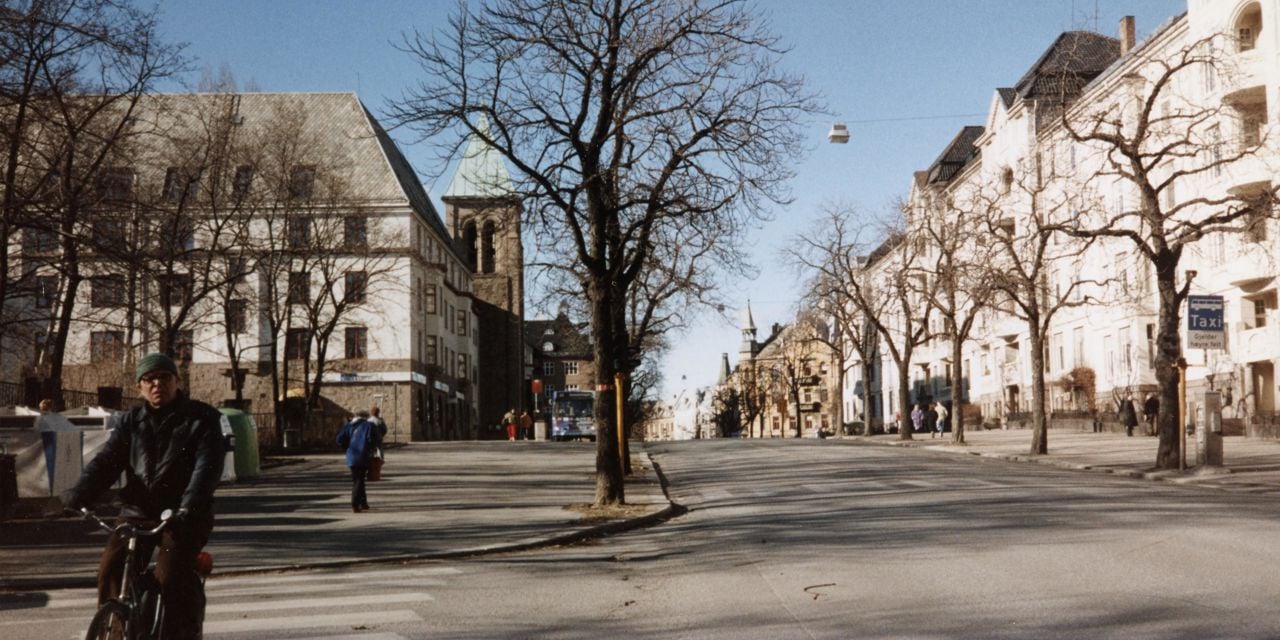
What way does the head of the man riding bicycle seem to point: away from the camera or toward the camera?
toward the camera

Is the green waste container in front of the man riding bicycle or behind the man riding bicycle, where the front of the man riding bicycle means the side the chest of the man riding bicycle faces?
behind

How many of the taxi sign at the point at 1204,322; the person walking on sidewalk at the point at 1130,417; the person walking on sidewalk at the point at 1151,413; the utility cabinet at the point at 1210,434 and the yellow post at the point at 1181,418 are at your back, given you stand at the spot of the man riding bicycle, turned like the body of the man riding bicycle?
5

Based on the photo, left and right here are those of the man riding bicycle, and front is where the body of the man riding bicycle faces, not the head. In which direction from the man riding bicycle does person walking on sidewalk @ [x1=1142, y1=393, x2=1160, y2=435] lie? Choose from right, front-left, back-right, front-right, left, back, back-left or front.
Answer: back

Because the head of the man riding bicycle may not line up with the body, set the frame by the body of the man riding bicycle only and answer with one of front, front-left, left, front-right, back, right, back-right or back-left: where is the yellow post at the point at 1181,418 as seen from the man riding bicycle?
back

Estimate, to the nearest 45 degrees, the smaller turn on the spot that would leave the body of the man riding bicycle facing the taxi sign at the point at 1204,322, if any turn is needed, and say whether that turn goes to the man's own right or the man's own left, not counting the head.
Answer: approximately 180°

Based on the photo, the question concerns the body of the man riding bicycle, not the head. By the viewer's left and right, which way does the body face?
facing the viewer and to the left of the viewer

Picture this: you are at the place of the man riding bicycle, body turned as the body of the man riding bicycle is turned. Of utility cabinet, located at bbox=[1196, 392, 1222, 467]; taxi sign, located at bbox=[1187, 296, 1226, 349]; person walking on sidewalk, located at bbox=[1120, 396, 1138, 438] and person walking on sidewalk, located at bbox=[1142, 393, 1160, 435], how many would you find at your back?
4

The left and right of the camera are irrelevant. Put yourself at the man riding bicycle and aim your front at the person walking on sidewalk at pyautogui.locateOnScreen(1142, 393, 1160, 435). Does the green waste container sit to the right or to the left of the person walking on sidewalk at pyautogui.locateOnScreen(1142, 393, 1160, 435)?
left

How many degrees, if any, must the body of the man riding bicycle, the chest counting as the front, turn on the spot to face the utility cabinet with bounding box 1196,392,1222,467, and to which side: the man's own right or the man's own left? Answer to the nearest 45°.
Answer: approximately 180°

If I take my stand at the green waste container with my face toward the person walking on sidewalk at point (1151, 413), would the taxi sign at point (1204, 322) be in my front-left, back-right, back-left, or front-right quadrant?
front-right

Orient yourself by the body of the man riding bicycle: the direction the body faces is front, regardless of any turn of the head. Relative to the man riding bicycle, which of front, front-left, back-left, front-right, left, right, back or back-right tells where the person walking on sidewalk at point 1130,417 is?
back
